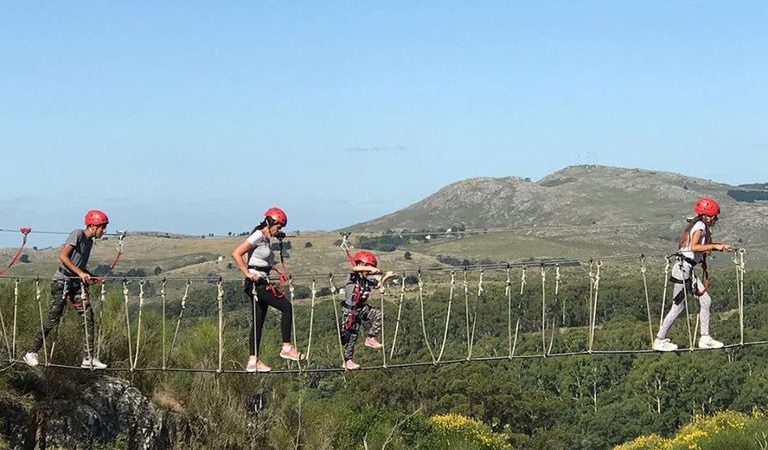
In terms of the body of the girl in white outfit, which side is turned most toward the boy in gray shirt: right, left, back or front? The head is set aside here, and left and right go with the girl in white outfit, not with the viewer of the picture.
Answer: back

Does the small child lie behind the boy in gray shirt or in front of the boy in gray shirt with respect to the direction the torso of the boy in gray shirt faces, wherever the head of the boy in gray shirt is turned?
in front

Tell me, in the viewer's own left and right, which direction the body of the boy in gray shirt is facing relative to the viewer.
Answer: facing to the right of the viewer

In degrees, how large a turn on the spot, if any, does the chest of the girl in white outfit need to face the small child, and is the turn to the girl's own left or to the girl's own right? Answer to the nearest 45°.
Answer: approximately 180°

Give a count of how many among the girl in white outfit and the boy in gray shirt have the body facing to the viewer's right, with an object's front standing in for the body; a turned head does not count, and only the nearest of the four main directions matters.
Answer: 2

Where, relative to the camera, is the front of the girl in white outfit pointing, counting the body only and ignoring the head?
to the viewer's right

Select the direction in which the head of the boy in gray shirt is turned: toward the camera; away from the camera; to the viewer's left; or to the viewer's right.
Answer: to the viewer's right
